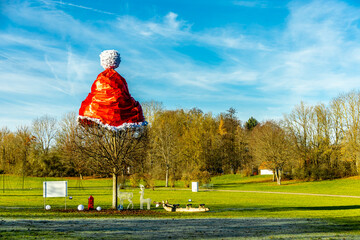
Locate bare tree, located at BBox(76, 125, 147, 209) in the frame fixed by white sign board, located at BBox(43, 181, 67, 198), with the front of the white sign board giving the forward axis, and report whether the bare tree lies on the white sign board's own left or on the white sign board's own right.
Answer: on the white sign board's own left

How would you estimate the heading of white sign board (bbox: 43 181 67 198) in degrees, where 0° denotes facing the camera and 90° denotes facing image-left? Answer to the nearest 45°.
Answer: approximately 0°
